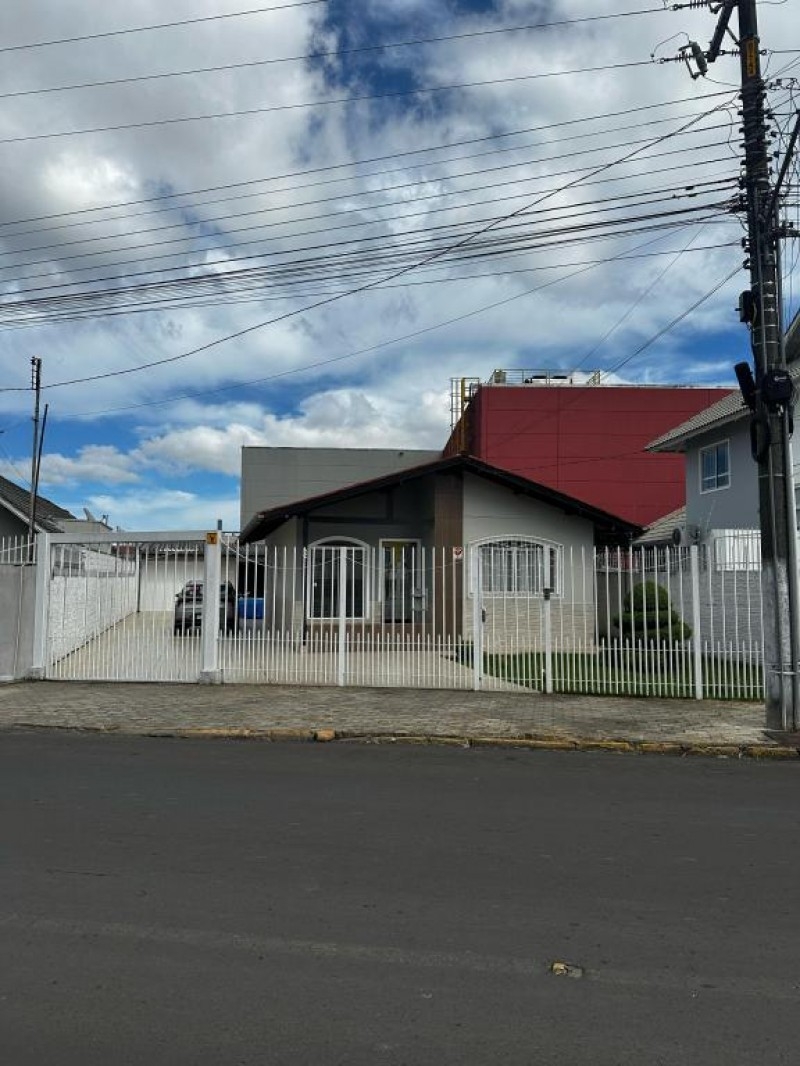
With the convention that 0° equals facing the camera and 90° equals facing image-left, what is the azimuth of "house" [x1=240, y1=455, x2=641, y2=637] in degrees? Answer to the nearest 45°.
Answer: approximately 0°

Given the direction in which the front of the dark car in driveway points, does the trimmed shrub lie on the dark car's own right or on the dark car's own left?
on the dark car's own left

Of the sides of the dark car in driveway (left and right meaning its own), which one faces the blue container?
left

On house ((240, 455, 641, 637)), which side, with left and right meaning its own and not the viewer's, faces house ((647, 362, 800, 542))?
left

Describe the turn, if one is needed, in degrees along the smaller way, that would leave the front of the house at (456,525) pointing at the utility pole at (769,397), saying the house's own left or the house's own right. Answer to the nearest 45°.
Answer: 0° — it already faces it

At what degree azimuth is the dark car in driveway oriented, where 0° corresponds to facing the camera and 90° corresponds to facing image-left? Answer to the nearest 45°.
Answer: approximately 0°

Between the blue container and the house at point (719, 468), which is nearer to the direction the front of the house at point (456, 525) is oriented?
the blue container

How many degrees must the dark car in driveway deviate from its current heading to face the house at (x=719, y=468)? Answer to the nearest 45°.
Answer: approximately 90° to its left

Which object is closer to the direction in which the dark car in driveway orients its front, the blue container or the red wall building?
the blue container

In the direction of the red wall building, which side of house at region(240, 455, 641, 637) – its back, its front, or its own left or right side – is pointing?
back
